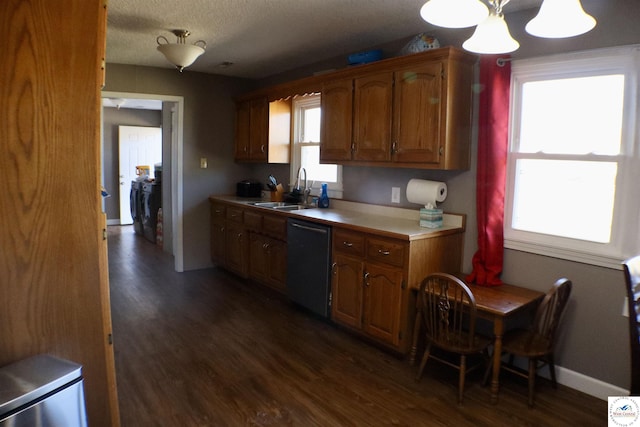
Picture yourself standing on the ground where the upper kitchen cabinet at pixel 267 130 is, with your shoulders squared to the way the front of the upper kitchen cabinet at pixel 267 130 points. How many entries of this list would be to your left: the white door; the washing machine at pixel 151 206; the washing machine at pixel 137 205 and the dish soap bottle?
1

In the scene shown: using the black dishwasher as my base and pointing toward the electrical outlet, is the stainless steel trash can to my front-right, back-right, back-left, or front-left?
back-right

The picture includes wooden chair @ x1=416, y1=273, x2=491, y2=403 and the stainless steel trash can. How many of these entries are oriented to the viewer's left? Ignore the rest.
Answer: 0

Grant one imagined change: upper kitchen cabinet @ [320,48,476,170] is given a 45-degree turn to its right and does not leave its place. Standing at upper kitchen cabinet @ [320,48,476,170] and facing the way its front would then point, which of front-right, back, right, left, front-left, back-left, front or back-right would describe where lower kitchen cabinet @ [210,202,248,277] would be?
front-right

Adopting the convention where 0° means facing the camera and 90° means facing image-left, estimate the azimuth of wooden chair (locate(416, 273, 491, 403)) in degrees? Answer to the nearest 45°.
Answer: approximately 225°

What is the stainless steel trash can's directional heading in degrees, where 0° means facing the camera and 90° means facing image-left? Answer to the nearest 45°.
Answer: approximately 315°

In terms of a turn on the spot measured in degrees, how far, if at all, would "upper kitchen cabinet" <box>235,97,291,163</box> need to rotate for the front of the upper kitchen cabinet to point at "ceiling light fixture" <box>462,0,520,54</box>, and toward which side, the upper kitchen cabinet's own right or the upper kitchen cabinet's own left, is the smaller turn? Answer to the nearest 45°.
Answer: approximately 45° to the upper kitchen cabinet's own left

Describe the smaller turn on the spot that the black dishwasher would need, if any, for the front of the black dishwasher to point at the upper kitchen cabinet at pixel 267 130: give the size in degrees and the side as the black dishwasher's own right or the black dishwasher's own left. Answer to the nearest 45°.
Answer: approximately 135° to the black dishwasher's own right

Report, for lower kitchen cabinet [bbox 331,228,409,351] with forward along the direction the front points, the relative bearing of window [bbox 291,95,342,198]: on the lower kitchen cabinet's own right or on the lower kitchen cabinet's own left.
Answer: on the lower kitchen cabinet's own right

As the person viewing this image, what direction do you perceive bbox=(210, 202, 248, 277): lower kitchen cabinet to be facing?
facing the viewer and to the left of the viewer

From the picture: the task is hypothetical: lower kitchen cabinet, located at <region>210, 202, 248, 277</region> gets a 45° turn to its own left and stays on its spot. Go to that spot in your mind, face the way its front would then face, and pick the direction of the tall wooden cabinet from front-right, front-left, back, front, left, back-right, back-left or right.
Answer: front

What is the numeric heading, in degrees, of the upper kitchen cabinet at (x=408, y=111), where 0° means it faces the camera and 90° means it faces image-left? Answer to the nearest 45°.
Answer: approximately 45°

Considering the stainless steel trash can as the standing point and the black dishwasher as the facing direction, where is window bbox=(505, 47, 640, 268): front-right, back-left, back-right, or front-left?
front-right

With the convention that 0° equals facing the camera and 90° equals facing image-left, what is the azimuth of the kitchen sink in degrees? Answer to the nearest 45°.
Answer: approximately 45°

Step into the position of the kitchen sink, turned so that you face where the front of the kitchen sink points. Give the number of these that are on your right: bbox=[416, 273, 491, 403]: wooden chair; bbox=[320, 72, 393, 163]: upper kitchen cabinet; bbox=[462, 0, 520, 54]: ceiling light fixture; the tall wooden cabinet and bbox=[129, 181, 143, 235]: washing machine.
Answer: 1

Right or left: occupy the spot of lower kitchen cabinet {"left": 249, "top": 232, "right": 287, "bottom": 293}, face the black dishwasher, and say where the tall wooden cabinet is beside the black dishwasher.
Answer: right

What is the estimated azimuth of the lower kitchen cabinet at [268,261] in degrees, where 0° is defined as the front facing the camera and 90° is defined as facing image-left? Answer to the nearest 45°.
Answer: approximately 45°

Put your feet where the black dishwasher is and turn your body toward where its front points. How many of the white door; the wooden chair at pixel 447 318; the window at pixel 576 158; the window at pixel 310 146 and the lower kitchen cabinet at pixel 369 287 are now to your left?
3

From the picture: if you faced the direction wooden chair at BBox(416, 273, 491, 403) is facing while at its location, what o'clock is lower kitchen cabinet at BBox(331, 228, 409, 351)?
The lower kitchen cabinet is roughly at 9 o'clock from the wooden chair.

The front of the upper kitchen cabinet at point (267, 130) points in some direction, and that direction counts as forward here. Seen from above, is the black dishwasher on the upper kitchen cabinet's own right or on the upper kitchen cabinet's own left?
on the upper kitchen cabinet's own left
